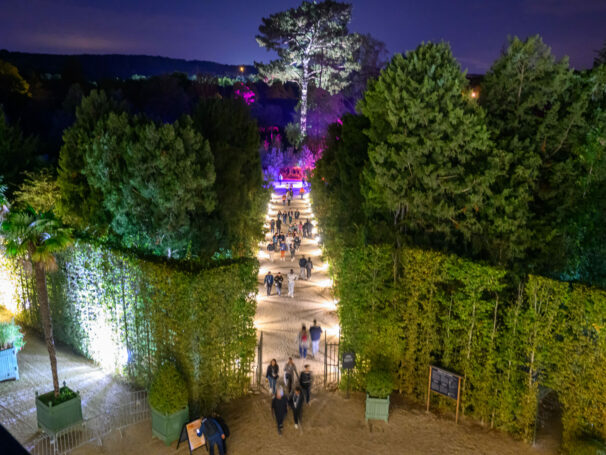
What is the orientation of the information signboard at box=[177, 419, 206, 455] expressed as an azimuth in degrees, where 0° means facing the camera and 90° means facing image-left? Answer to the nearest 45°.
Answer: approximately 315°

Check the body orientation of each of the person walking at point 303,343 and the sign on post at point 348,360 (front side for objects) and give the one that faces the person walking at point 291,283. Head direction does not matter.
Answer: the person walking at point 303,343

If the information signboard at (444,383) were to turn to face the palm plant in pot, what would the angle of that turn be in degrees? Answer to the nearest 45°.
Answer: approximately 45° to its right

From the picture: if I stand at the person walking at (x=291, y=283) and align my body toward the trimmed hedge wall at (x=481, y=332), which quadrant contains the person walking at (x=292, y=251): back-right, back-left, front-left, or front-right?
back-left

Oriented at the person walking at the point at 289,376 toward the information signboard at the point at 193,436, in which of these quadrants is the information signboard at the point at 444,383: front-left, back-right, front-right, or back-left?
back-left
